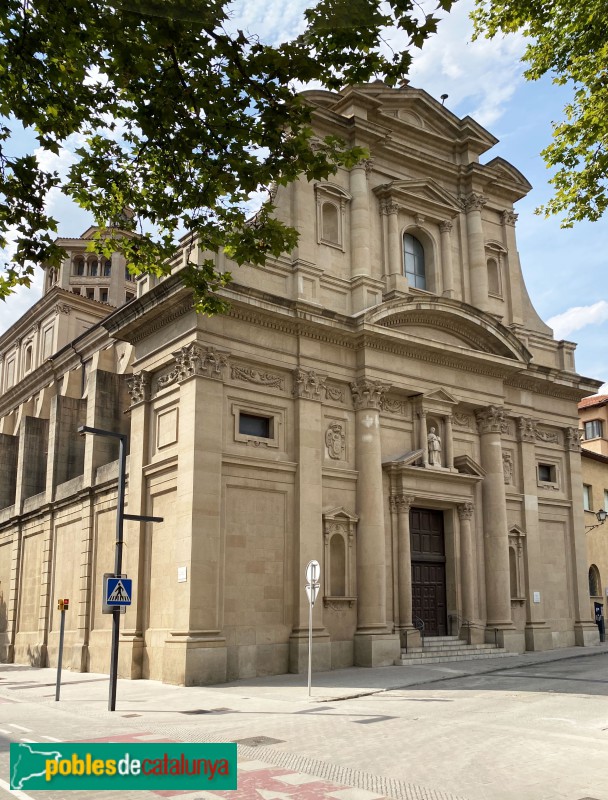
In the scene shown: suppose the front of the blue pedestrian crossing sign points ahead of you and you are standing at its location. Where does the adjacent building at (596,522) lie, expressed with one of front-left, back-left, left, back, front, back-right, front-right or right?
back-left

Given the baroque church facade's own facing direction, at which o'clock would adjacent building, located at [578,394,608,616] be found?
The adjacent building is roughly at 9 o'clock from the baroque church facade.

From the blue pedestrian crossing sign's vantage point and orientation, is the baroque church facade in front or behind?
behind

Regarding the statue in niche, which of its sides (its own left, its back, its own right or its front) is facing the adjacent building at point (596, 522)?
left

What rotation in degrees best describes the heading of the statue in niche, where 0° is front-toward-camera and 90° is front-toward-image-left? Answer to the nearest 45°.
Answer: approximately 315°

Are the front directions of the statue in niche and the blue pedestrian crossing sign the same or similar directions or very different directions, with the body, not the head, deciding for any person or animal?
same or similar directions

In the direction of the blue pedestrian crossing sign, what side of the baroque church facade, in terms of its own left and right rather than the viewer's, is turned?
right

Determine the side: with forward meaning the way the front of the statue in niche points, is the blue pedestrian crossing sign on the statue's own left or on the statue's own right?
on the statue's own right

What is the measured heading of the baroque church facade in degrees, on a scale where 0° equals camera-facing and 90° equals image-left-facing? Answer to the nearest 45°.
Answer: approximately 315°

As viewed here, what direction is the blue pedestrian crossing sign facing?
toward the camera

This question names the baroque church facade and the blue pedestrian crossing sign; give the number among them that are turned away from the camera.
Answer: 0

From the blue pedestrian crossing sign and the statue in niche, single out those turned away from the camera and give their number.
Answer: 0
